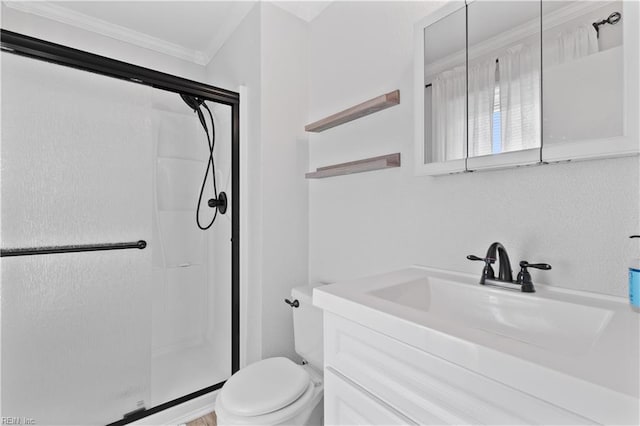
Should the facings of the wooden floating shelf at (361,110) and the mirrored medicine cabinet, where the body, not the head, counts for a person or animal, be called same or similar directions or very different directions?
same or similar directions

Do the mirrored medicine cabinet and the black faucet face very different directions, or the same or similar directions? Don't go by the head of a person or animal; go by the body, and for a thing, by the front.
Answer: same or similar directions

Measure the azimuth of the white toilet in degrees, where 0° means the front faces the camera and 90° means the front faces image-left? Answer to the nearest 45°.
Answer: approximately 45°

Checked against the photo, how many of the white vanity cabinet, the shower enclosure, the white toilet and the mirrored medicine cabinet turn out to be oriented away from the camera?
0

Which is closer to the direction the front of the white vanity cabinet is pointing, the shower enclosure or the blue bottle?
the shower enclosure

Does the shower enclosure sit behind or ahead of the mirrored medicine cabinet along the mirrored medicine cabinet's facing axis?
ahead

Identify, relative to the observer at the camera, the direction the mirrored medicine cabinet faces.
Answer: facing the viewer and to the left of the viewer

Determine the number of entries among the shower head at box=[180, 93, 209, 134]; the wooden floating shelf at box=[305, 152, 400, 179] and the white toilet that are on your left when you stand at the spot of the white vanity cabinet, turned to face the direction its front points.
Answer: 0

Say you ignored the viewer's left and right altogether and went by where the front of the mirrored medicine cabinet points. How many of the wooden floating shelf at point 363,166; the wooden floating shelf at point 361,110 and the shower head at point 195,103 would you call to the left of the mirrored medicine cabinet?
0

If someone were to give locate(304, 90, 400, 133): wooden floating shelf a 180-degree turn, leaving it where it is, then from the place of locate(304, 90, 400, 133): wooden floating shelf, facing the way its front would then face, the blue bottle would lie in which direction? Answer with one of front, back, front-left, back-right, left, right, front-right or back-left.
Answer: right

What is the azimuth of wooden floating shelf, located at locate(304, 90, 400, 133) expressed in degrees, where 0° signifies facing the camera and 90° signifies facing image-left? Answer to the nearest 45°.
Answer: approximately 45°

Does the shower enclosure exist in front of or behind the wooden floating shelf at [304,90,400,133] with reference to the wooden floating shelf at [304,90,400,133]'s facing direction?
in front

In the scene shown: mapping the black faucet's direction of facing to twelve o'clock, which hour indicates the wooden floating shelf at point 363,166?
The wooden floating shelf is roughly at 2 o'clock from the black faucet.

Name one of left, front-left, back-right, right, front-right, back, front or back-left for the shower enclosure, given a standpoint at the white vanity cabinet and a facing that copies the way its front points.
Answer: front-right

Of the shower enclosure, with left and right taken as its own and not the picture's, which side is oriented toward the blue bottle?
front
